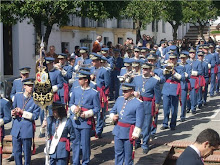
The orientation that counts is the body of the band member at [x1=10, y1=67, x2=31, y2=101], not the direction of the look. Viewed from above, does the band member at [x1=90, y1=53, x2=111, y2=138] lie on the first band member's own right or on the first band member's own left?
on the first band member's own left

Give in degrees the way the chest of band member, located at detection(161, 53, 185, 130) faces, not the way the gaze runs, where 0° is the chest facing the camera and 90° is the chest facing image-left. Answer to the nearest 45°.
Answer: approximately 45°

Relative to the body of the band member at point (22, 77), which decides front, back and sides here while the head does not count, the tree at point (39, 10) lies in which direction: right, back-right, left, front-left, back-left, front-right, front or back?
back-left

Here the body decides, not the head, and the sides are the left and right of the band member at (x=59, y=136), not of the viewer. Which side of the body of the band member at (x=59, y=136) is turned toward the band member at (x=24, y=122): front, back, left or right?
right

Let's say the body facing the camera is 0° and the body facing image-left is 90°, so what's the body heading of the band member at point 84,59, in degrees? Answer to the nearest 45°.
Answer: approximately 45°

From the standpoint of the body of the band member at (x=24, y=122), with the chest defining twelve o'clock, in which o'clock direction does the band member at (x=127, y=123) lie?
the band member at (x=127, y=123) is roughly at 8 o'clock from the band member at (x=24, y=122).
